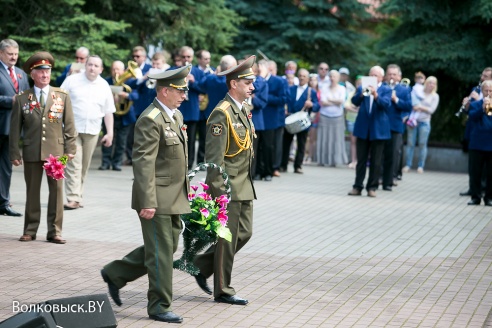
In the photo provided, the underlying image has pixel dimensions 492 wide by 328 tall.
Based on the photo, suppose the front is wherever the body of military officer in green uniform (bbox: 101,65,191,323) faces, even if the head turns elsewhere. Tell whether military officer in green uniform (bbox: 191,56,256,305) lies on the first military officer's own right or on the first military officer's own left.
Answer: on the first military officer's own left

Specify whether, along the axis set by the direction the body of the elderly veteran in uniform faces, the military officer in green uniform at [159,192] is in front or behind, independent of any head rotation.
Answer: in front

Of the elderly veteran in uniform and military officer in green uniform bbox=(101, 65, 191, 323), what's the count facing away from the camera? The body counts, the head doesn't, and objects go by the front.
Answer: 0

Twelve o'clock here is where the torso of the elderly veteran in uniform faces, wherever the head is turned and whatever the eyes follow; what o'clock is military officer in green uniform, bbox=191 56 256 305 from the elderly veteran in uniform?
The military officer in green uniform is roughly at 11 o'clock from the elderly veteran in uniform.
